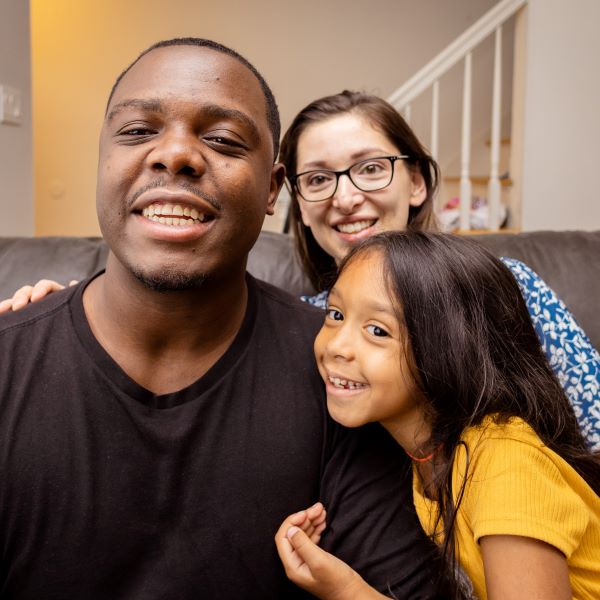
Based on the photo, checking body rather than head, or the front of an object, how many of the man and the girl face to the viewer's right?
0

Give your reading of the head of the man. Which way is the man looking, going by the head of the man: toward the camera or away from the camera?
toward the camera

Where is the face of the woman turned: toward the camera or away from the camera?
toward the camera

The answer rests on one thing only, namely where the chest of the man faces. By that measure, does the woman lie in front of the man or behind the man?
behind

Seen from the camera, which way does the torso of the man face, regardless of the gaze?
toward the camera

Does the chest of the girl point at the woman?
no
